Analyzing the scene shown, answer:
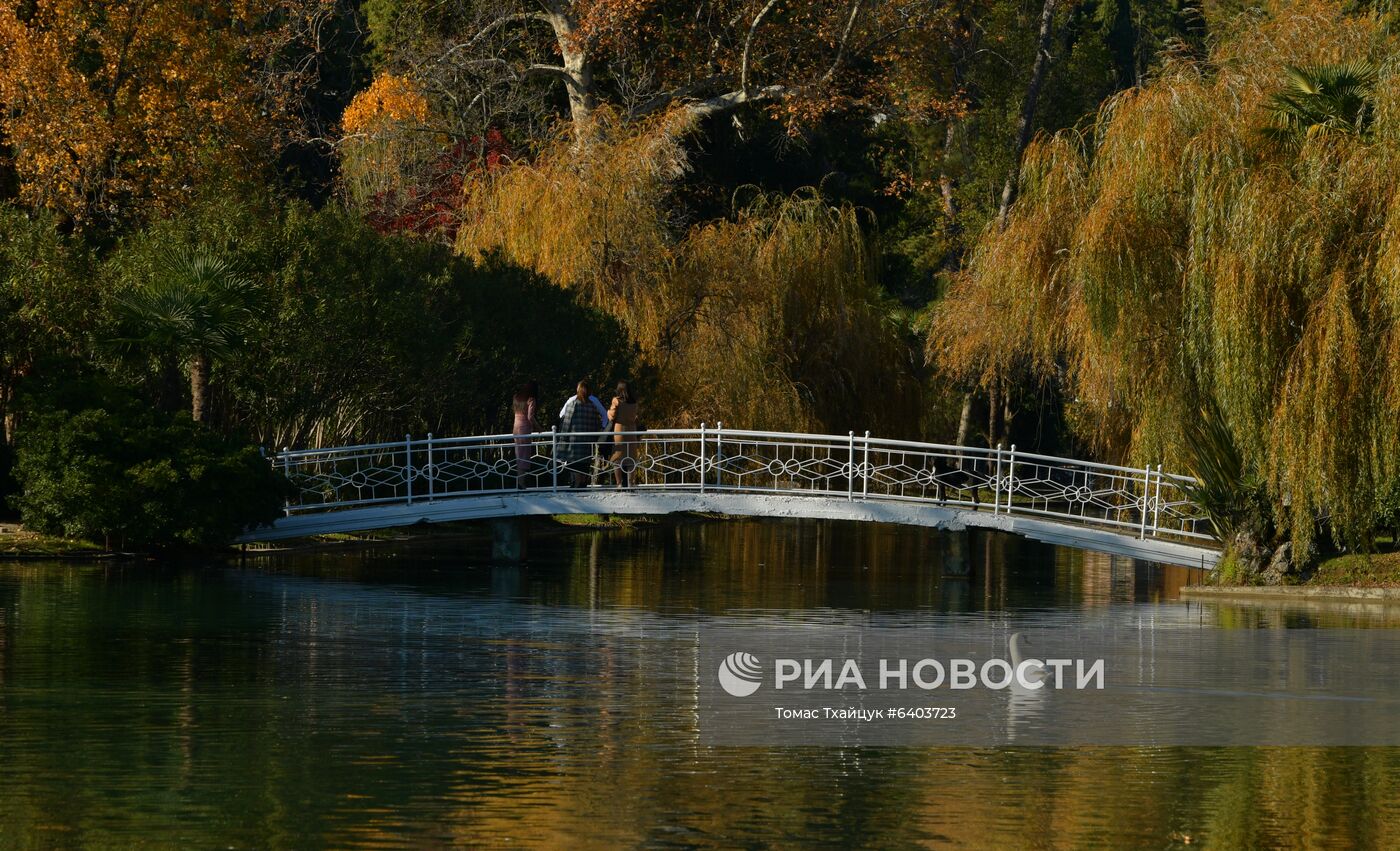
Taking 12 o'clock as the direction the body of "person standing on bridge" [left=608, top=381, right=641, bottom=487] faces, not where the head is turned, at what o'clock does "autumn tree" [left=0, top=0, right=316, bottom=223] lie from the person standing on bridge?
The autumn tree is roughly at 10 o'clock from the person standing on bridge.

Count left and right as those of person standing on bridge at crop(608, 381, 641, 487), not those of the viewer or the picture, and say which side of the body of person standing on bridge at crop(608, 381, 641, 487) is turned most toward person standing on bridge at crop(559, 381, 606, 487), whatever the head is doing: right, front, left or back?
left

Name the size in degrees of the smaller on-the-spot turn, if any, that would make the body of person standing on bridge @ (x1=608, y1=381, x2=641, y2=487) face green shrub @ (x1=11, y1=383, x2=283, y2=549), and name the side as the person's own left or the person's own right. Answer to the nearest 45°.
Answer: approximately 90° to the person's own left

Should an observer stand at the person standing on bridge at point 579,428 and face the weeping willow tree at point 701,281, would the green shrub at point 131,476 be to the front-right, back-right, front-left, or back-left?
back-left

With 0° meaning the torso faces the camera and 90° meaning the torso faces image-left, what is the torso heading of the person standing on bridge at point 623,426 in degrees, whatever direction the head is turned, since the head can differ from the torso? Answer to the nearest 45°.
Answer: approximately 180°
